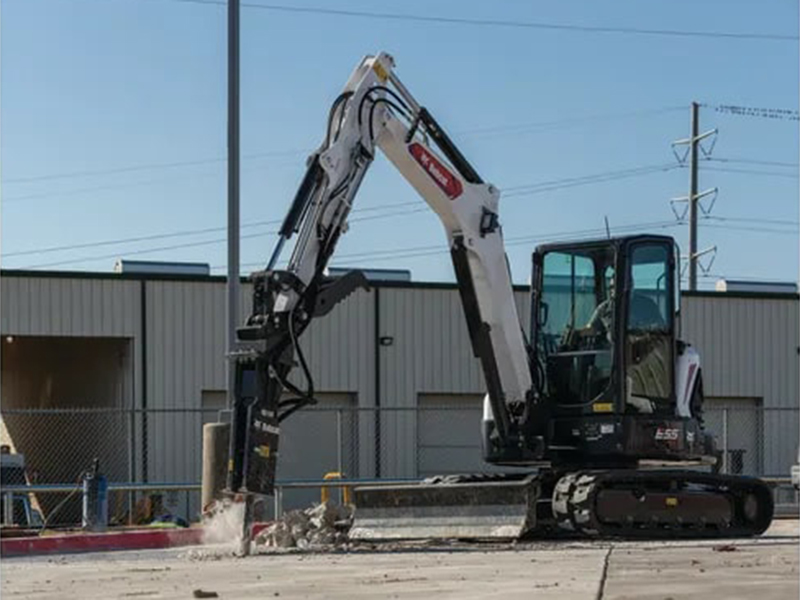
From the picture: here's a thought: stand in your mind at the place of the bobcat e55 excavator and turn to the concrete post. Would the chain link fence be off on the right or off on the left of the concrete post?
right

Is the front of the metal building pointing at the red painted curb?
yes

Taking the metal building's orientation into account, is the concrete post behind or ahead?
ahead

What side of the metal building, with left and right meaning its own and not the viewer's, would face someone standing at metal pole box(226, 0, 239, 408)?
front

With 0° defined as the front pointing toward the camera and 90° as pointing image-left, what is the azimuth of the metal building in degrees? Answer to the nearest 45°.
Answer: approximately 0°

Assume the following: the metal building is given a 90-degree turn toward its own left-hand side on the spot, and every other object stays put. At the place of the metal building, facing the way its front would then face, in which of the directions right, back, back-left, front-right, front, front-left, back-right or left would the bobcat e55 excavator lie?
right

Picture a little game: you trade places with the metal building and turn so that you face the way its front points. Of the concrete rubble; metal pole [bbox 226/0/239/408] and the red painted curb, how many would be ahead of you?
3

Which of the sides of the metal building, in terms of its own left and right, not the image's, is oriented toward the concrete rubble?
front
